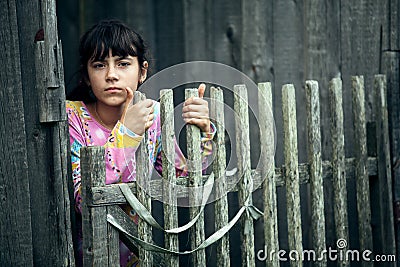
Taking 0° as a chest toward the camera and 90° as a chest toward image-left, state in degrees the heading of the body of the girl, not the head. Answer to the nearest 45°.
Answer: approximately 0°
